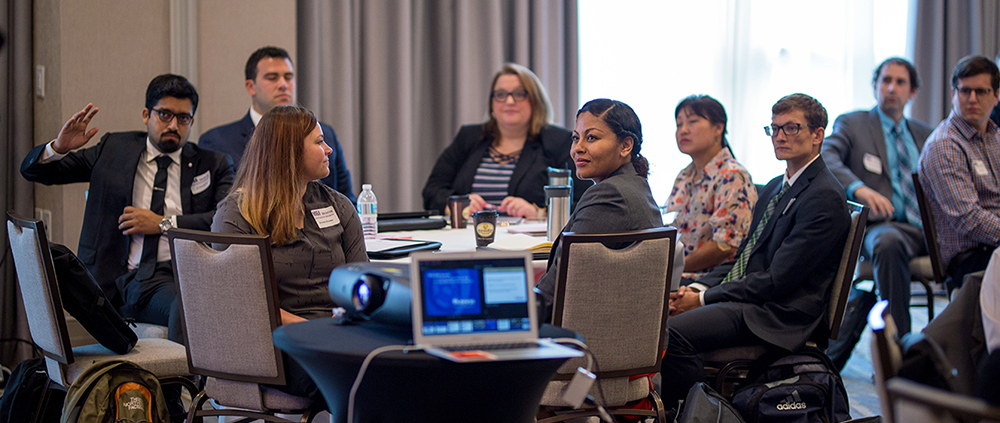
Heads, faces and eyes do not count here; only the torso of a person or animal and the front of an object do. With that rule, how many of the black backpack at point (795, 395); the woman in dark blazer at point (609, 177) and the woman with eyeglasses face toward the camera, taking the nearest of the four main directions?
2

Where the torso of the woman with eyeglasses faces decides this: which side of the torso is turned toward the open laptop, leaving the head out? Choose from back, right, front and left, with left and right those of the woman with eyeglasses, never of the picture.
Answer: front

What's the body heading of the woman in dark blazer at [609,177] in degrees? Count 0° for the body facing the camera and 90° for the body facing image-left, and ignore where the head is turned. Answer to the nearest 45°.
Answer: approximately 135°

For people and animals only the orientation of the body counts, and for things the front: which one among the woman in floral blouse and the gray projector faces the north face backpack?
the woman in floral blouse

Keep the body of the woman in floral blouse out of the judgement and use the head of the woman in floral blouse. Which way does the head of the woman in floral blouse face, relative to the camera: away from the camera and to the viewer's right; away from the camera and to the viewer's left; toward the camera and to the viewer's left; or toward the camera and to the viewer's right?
toward the camera and to the viewer's left

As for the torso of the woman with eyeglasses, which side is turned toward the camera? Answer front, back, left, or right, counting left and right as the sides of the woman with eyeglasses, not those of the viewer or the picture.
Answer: front

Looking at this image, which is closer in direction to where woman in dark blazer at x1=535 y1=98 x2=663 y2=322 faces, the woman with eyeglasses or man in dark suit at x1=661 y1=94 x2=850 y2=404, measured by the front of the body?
the woman with eyeglasses

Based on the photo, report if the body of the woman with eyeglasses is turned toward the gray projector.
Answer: yes

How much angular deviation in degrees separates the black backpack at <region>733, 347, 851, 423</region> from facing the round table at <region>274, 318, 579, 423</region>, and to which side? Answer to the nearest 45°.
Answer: approximately 45° to its right

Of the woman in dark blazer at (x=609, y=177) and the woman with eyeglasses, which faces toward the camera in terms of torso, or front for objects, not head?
the woman with eyeglasses

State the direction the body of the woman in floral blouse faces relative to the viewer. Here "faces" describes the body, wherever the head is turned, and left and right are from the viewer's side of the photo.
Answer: facing the viewer and to the left of the viewer

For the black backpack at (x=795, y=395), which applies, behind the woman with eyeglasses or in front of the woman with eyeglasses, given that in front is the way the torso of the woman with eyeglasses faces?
in front

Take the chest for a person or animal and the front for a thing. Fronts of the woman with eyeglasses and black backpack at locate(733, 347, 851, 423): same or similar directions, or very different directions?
same or similar directions

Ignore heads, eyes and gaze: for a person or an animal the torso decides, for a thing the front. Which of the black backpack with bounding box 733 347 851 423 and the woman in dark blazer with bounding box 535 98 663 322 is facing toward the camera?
the black backpack

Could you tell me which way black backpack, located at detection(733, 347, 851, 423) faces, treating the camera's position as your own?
facing the viewer

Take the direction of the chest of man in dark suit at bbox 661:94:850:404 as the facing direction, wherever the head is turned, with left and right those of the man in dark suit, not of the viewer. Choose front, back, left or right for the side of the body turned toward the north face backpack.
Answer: front
